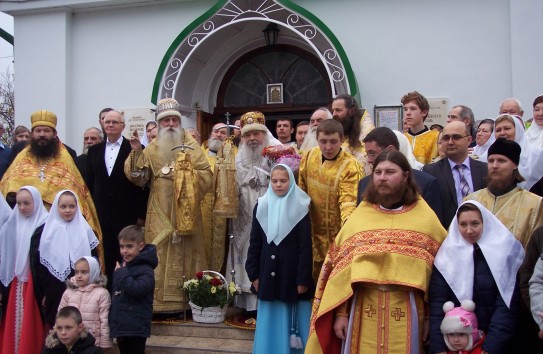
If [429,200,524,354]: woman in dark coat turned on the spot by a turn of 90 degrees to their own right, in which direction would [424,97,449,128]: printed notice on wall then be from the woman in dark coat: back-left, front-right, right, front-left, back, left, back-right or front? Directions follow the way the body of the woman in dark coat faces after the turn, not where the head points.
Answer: front-right

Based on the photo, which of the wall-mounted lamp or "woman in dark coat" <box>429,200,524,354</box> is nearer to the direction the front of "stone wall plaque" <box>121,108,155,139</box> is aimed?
the woman in dark coat

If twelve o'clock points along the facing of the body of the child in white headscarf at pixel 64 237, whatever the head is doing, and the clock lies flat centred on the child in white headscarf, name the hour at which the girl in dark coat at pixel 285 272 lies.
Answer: The girl in dark coat is roughly at 10 o'clock from the child in white headscarf.

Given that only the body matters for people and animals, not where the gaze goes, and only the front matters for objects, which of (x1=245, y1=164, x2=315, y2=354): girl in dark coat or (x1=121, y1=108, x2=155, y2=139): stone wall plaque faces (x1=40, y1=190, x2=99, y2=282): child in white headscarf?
the stone wall plaque

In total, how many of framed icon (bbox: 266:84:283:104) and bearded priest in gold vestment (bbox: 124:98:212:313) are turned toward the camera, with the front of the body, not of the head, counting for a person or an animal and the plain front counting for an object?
2

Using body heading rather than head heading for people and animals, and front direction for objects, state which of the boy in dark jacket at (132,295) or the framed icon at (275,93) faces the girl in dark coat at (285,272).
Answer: the framed icon

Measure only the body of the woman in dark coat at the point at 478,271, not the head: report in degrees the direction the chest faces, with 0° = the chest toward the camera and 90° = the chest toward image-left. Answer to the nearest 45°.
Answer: approximately 45°

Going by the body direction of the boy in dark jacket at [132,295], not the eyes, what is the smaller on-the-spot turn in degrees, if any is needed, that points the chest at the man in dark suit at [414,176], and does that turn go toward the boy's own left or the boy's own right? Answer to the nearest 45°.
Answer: approximately 90° to the boy's own left

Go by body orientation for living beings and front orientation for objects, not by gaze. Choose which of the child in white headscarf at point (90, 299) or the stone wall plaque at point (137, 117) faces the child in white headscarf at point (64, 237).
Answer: the stone wall plaque
